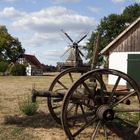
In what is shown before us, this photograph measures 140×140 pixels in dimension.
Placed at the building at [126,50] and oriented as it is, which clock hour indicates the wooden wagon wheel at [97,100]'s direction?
The wooden wagon wheel is roughly at 12 o'clock from the building.

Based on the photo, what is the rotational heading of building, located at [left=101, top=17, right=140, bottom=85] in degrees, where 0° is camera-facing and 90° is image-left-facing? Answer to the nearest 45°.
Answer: approximately 0°
